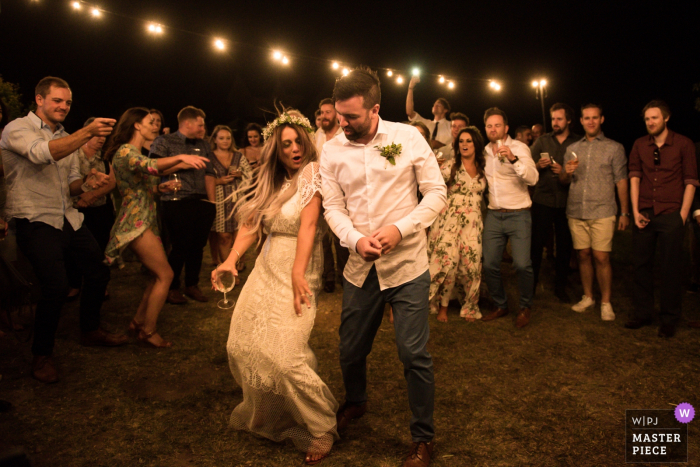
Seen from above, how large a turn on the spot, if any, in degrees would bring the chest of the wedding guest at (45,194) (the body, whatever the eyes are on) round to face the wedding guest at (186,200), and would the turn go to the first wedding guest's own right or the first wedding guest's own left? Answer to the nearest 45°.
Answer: approximately 90° to the first wedding guest's own left

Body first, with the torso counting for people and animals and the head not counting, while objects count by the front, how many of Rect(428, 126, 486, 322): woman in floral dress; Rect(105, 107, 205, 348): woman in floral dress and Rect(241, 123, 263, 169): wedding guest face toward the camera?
2

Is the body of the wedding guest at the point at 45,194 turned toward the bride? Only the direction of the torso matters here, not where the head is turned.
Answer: yes

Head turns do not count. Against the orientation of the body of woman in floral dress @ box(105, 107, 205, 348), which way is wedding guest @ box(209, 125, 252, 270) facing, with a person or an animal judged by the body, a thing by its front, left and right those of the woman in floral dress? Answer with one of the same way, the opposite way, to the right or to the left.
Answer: to the right

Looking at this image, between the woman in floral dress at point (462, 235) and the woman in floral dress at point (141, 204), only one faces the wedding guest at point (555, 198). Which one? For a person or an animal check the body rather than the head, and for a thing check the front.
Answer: the woman in floral dress at point (141, 204)

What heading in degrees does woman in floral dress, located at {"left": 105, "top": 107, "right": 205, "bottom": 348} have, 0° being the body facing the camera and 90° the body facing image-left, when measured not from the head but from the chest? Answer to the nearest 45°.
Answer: approximately 270°

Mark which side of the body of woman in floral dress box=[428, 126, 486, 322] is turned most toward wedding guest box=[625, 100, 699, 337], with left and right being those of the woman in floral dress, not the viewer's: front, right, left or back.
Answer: left

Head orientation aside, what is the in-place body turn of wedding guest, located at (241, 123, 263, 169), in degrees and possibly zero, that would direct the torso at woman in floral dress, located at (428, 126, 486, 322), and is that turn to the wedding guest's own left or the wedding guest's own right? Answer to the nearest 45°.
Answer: approximately 45° to the wedding guest's own left

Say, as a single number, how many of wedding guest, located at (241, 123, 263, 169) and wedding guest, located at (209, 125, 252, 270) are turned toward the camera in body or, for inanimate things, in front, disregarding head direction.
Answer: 2

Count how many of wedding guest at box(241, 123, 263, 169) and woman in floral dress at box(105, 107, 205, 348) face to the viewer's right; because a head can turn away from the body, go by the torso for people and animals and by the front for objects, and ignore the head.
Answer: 1

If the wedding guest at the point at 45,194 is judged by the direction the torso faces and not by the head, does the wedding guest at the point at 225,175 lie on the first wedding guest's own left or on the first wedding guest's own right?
on the first wedding guest's own left
